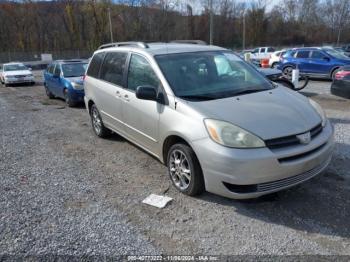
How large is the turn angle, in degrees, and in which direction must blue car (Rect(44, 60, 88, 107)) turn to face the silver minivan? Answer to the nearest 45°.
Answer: approximately 45° to its right

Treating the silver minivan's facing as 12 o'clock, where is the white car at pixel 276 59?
The white car is roughly at 8 o'clock from the silver minivan.

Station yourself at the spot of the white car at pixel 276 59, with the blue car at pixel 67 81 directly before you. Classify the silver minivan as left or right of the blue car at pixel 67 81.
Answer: left

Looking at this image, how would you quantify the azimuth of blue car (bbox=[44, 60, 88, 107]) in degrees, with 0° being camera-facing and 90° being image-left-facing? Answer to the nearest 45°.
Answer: approximately 315°

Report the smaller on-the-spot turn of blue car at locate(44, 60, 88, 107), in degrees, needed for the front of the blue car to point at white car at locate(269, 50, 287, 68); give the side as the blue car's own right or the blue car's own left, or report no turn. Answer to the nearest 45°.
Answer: approximately 45° to the blue car's own left

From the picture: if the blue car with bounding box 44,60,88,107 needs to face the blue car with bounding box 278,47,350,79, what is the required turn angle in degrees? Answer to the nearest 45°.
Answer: approximately 45° to its left
